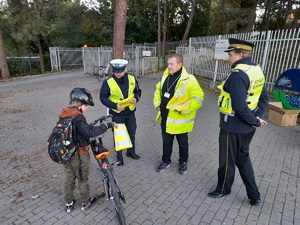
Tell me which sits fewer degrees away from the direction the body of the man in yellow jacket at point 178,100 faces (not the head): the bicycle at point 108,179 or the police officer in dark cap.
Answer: the bicycle

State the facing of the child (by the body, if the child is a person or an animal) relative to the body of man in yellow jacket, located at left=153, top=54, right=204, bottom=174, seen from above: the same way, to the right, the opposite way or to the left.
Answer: the opposite way

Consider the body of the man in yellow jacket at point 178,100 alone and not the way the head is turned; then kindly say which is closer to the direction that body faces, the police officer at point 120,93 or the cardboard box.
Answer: the police officer

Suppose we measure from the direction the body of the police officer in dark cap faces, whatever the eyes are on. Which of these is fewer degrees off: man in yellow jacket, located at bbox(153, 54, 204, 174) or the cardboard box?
the man in yellow jacket

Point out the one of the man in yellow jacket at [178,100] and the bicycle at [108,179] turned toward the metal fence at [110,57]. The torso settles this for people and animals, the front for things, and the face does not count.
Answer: the bicycle

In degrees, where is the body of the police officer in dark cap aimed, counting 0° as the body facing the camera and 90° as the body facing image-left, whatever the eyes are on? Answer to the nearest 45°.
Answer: approximately 90°

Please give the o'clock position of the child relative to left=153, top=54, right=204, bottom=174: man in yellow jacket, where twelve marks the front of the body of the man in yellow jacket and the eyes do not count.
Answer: The child is roughly at 12 o'clock from the man in yellow jacket.

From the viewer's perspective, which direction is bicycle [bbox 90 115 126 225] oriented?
away from the camera

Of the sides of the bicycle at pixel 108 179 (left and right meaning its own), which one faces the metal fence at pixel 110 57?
front

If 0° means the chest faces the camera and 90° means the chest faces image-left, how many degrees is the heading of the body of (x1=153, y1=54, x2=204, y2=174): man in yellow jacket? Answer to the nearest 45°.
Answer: approximately 45°

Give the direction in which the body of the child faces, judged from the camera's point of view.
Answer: to the viewer's right

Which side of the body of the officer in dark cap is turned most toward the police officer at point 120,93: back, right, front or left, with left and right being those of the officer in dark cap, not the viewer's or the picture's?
front

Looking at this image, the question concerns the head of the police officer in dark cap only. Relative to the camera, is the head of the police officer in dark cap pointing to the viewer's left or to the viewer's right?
to the viewer's left
